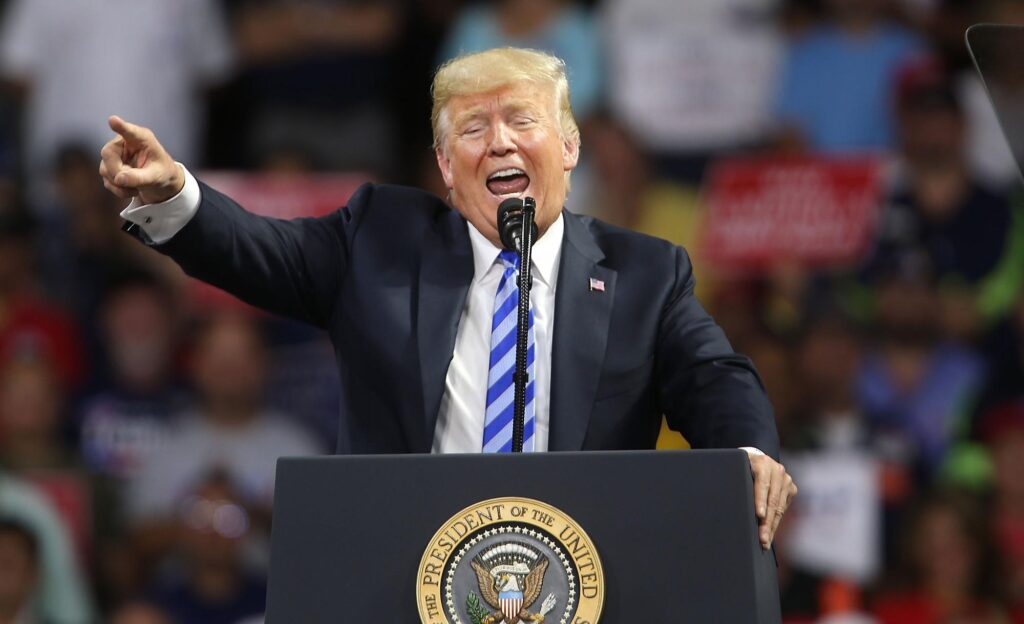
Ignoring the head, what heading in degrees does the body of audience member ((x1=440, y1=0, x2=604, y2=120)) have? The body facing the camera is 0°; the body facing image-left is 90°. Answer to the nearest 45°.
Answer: approximately 0°

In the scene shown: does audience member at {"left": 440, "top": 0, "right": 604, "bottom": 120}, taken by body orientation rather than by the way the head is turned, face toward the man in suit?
yes

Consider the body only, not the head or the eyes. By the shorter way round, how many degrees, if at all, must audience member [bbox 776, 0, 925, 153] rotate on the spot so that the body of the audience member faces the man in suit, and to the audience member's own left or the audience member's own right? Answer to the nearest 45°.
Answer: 0° — they already face them

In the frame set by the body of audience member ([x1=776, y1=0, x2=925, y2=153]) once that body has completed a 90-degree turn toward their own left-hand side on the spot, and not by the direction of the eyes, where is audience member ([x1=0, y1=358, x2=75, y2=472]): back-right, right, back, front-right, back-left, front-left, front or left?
back

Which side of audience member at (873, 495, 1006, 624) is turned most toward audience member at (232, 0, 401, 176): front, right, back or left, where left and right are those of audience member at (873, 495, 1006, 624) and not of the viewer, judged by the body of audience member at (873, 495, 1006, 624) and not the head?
right
